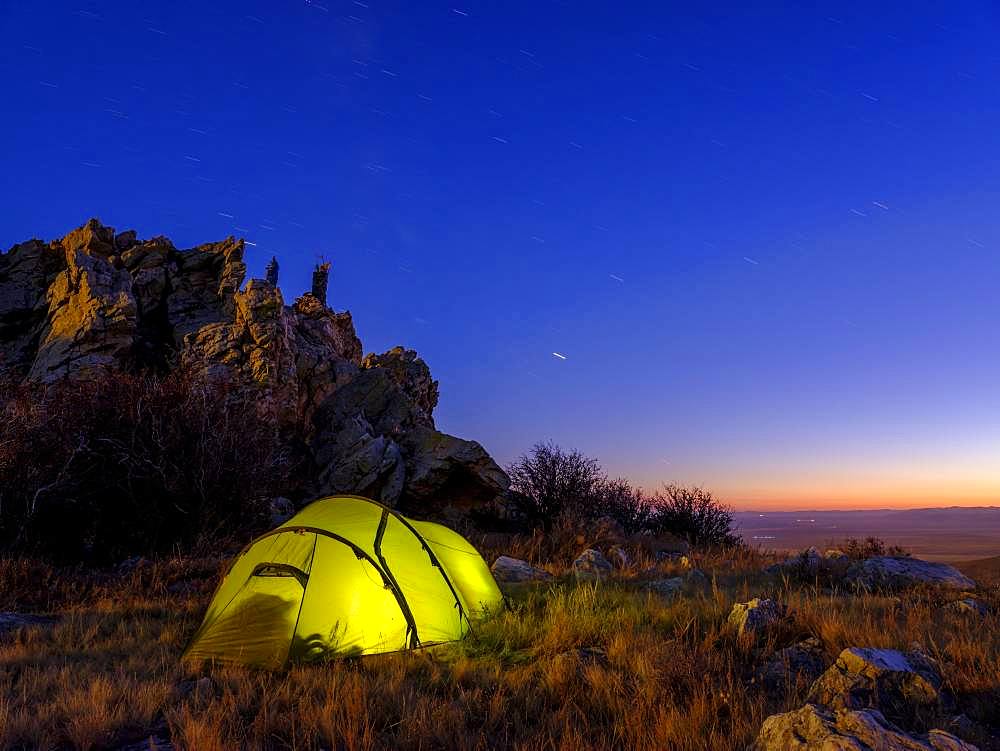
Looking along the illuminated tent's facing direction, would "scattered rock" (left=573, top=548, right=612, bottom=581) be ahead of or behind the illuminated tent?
behind

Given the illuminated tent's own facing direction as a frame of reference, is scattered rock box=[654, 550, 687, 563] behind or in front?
behind

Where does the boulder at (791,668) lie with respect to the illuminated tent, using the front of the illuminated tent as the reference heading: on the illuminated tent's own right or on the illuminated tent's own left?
on the illuminated tent's own left

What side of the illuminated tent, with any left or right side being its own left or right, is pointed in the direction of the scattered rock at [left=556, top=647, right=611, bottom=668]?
left

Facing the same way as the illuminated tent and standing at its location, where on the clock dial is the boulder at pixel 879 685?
The boulder is roughly at 9 o'clock from the illuminated tent.

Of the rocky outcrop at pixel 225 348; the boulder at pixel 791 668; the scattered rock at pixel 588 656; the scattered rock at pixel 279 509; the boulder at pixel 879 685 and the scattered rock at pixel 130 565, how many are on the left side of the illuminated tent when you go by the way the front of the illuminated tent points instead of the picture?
3

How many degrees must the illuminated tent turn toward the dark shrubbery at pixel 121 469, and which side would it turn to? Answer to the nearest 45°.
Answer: approximately 90° to its right

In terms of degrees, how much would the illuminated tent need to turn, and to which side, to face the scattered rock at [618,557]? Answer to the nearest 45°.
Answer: approximately 180°

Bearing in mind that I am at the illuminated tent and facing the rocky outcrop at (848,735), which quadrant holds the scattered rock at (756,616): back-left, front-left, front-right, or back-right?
front-left

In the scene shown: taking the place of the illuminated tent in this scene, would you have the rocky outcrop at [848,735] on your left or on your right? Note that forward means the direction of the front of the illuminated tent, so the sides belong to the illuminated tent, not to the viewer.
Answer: on your left

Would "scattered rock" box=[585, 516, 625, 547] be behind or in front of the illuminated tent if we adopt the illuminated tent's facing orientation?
behind

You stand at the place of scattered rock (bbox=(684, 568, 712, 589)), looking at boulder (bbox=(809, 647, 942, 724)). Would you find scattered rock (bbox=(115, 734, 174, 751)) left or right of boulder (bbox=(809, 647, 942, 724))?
right

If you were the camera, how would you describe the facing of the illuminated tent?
facing the viewer and to the left of the viewer

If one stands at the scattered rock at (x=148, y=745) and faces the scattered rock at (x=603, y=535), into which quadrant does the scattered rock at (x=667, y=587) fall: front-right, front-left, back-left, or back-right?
front-right

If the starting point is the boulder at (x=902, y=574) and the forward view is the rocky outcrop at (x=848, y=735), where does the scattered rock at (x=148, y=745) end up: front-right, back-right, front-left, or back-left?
front-right
